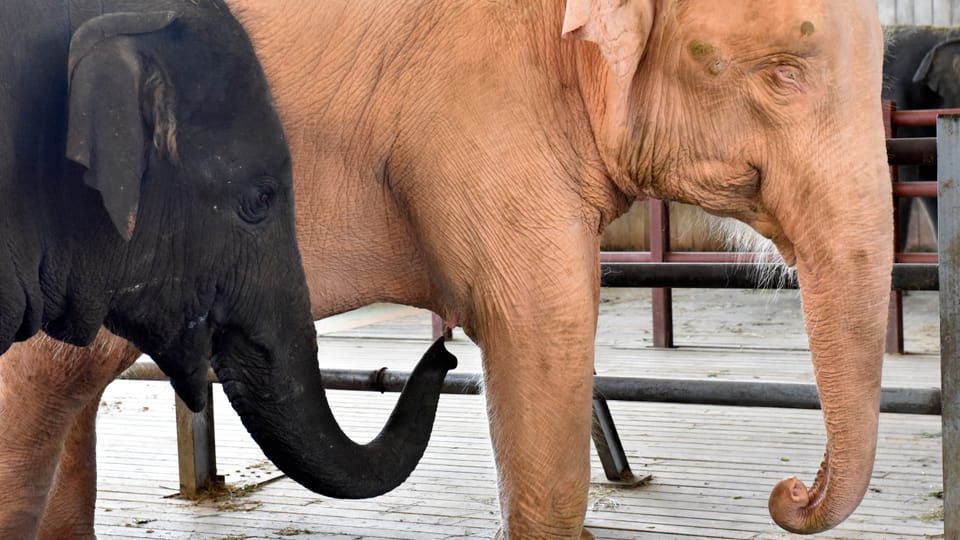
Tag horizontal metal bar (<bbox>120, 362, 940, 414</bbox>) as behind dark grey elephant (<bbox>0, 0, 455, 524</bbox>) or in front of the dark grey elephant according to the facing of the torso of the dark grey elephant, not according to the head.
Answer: in front

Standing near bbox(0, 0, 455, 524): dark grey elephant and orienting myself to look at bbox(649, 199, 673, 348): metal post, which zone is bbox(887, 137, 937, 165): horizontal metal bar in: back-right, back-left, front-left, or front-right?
front-right

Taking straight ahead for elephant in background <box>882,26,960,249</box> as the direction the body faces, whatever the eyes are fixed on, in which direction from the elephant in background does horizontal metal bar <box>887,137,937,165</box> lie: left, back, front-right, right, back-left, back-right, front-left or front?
right

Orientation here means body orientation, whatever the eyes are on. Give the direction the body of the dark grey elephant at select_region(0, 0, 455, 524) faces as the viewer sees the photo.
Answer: to the viewer's right

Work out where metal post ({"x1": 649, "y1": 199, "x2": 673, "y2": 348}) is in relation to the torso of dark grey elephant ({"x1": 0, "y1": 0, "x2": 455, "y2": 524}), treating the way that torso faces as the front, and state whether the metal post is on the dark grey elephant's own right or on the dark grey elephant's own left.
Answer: on the dark grey elephant's own left
